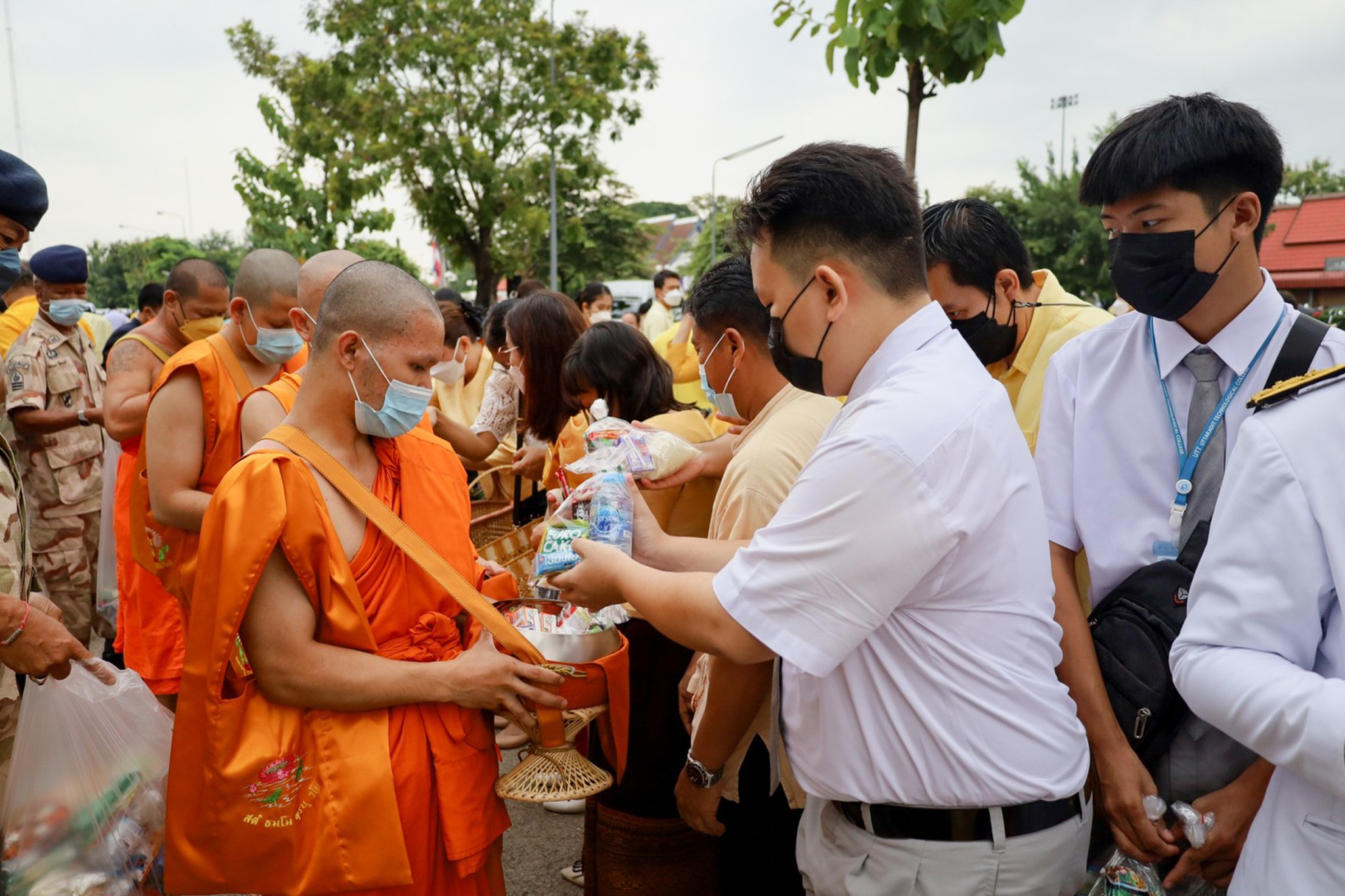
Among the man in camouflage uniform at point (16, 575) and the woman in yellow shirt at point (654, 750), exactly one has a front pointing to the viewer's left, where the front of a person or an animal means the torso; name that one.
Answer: the woman in yellow shirt

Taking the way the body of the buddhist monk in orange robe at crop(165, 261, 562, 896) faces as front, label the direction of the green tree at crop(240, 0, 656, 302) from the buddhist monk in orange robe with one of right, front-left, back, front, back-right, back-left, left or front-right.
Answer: back-left

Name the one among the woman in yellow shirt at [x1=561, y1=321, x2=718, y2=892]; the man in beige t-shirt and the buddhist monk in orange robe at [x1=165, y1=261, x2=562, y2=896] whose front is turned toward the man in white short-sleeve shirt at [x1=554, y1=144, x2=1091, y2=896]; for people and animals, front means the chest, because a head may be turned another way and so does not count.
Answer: the buddhist monk in orange robe

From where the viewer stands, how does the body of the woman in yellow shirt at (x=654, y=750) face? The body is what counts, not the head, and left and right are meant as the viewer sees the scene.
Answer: facing to the left of the viewer

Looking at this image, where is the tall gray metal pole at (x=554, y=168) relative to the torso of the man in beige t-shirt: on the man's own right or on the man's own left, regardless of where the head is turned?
on the man's own right

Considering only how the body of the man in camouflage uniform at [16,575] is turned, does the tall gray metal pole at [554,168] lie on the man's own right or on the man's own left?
on the man's own left

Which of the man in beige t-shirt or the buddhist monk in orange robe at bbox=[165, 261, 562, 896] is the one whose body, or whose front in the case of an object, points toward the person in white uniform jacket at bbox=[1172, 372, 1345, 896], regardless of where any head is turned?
the buddhist monk in orange robe

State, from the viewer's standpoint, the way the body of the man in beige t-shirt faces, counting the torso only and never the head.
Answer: to the viewer's left

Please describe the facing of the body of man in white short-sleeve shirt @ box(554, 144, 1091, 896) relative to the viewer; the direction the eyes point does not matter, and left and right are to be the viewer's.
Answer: facing to the left of the viewer

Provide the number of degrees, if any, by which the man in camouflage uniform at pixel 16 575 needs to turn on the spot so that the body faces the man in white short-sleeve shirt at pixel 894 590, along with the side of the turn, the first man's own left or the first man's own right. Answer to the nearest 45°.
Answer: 0° — they already face them

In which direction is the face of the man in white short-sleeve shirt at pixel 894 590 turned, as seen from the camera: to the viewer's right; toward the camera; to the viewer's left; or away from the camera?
to the viewer's left

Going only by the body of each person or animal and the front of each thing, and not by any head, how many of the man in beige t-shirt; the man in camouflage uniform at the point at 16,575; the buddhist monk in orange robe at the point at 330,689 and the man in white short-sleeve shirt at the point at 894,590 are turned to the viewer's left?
2

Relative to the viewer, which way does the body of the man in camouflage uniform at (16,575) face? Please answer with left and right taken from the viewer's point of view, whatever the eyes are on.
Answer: facing the viewer and to the right of the viewer

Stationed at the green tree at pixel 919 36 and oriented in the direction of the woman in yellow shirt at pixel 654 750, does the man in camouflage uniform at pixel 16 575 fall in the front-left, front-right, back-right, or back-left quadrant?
front-right

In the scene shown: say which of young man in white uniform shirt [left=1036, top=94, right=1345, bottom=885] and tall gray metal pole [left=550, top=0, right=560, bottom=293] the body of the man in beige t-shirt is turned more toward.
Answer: the tall gray metal pole

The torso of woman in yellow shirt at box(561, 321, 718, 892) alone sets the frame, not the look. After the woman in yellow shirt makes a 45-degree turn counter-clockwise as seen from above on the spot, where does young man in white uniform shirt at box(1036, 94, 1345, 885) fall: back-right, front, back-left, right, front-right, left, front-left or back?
left

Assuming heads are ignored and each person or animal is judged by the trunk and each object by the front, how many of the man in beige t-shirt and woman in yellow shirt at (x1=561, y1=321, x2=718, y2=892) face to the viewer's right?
0

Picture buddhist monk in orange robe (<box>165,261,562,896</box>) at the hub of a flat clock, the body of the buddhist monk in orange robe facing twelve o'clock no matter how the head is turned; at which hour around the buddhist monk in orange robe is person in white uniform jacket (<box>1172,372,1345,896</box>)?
The person in white uniform jacket is roughly at 12 o'clock from the buddhist monk in orange robe.
